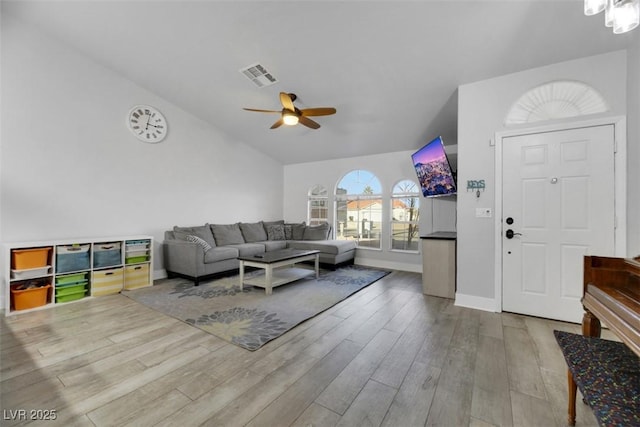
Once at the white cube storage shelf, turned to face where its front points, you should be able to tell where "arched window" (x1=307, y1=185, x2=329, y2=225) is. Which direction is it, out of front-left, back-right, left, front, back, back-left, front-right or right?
front-left

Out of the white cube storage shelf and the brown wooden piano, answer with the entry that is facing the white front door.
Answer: the white cube storage shelf

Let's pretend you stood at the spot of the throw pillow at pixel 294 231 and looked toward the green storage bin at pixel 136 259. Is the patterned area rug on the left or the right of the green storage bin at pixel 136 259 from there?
left

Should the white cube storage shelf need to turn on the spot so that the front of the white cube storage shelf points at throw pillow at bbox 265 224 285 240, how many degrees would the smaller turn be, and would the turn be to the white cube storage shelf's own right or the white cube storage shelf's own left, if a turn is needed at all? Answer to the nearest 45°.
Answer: approximately 45° to the white cube storage shelf's own left

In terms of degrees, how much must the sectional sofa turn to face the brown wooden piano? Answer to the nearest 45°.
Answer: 0° — it already faces it

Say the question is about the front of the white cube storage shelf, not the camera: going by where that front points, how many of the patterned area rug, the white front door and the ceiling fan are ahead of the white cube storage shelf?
3

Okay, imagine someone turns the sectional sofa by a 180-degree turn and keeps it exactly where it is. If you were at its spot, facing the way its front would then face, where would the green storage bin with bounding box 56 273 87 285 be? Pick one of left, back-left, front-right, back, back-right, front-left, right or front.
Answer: left

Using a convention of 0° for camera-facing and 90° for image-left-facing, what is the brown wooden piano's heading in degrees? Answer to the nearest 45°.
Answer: approximately 45°

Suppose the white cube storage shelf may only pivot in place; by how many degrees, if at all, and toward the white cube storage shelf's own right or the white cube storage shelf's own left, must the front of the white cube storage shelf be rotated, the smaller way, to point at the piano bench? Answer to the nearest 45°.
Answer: approximately 45° to the white cube storage shelf's own right

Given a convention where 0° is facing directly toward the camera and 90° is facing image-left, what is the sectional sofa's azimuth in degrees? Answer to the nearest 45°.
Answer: approximately 315°

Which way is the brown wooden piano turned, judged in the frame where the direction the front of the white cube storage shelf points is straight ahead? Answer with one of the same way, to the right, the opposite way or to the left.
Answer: the opposite way
